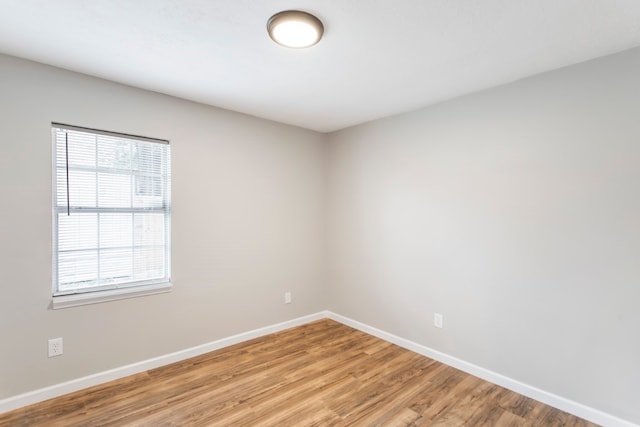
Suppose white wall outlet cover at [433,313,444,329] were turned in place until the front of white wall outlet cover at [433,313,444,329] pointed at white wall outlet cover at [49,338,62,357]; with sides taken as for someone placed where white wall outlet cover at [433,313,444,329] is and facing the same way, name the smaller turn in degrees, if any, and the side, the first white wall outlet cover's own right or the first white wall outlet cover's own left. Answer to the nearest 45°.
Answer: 0° — it already faces it

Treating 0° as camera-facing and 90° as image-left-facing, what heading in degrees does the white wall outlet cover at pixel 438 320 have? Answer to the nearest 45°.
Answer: approximately 45°

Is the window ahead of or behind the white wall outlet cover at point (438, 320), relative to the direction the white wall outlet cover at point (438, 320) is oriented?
ahead

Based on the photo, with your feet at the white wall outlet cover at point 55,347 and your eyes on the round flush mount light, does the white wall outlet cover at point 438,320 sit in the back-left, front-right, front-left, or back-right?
front-left
